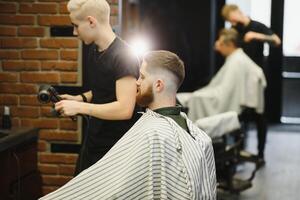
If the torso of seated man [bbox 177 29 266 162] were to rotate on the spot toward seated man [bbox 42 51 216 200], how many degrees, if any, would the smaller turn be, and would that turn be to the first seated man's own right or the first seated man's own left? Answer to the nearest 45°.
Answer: approximately 90° to the first seated man's own left

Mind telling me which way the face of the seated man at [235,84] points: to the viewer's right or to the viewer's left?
to the viewer's left

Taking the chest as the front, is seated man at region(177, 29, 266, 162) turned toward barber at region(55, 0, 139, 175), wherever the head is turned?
no

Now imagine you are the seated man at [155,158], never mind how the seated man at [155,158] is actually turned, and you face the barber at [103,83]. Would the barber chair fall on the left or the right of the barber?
right

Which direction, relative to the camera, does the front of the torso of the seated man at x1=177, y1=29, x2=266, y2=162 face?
to the viewer's left

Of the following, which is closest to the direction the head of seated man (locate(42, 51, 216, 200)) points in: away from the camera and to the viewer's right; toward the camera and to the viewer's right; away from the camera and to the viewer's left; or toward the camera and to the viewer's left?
away from the camera and to the viewer's left
